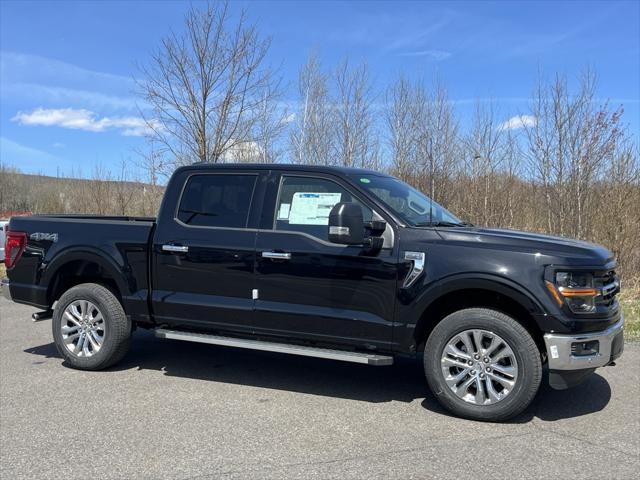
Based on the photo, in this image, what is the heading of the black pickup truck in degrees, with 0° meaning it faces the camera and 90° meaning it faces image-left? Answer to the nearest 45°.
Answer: approximately 315°

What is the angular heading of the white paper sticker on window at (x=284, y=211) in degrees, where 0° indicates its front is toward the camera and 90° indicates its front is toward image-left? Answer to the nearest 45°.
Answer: approximately 0°
